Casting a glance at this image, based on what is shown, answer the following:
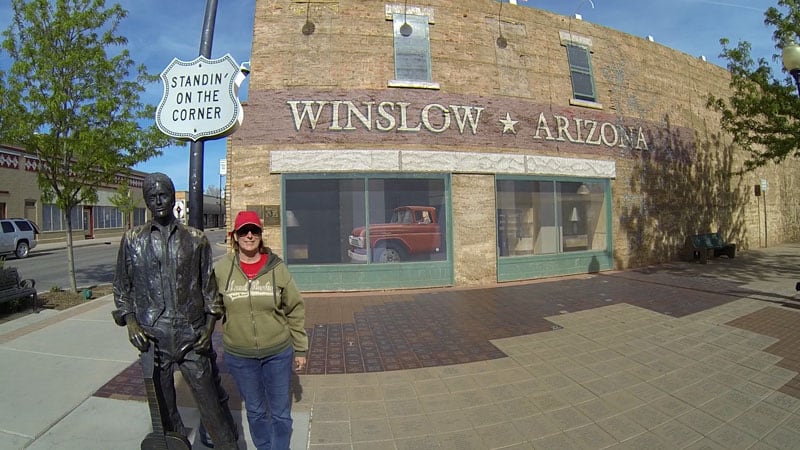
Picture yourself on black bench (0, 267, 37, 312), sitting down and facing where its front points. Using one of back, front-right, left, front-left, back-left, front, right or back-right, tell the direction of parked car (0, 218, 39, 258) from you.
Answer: back-left

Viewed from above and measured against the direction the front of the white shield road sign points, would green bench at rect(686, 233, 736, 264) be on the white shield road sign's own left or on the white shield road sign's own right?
on the white shield road sign's own left

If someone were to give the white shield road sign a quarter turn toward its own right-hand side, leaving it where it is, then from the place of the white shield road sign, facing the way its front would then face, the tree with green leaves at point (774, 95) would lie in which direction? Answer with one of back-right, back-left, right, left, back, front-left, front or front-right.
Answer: back

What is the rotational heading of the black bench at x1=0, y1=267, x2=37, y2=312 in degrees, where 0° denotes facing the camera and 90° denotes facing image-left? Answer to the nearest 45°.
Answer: approximately 315°

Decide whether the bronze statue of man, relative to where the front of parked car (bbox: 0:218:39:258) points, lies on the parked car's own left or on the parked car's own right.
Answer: on the parked car's own left

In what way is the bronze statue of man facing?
toward the camera

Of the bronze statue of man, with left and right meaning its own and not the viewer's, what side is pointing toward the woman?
left

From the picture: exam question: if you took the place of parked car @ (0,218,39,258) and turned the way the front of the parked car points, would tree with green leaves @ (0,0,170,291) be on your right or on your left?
on your left

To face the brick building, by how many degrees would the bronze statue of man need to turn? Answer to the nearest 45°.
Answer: approximately 135° to its left

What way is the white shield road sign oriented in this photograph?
toward the camera
